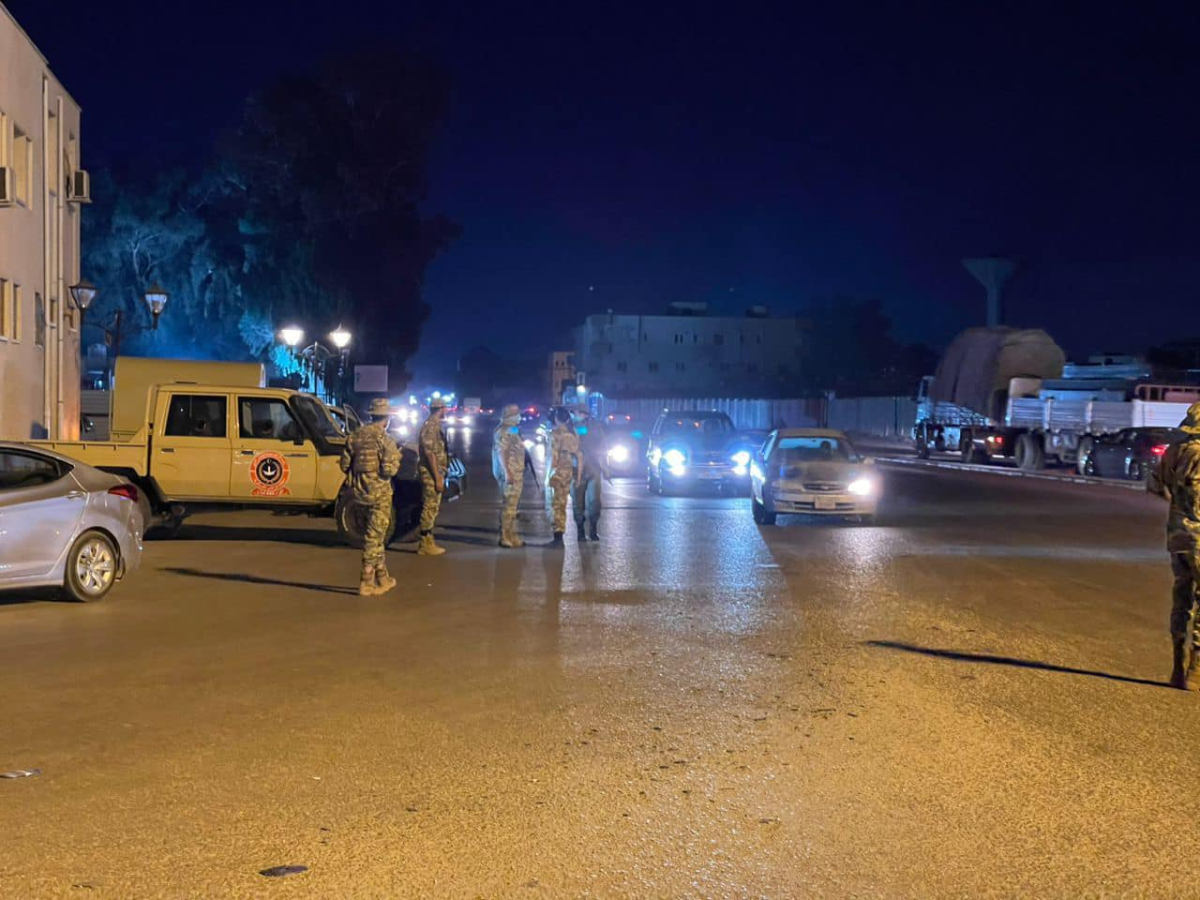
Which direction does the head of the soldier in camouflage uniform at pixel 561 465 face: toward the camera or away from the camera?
away from the camera

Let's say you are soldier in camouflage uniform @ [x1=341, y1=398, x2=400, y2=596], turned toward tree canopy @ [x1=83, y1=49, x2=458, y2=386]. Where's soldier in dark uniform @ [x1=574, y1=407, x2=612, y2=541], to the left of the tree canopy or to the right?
right

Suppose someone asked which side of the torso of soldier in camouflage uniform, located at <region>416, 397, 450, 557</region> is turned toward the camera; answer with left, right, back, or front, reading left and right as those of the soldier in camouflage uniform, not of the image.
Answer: right

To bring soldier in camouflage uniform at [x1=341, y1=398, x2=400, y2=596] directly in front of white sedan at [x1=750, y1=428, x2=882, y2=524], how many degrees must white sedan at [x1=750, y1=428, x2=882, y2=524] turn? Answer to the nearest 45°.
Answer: approximately 45° to its right

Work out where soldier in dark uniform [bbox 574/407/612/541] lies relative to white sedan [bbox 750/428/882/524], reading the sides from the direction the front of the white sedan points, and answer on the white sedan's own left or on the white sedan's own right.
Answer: on the white sedan's own right

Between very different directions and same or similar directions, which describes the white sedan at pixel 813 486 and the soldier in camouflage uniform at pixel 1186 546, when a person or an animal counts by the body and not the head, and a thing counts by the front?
very different directions

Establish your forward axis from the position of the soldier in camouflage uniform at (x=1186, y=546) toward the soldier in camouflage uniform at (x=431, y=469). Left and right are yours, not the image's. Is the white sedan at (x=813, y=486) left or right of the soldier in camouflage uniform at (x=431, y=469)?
right

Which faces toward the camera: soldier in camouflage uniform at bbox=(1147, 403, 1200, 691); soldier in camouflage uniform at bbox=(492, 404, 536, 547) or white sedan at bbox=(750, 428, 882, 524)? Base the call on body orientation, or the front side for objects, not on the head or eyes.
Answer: the white sedan

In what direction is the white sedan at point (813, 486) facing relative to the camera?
toward the camera

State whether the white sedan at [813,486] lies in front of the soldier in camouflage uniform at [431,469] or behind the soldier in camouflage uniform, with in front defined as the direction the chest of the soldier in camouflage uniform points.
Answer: in front
